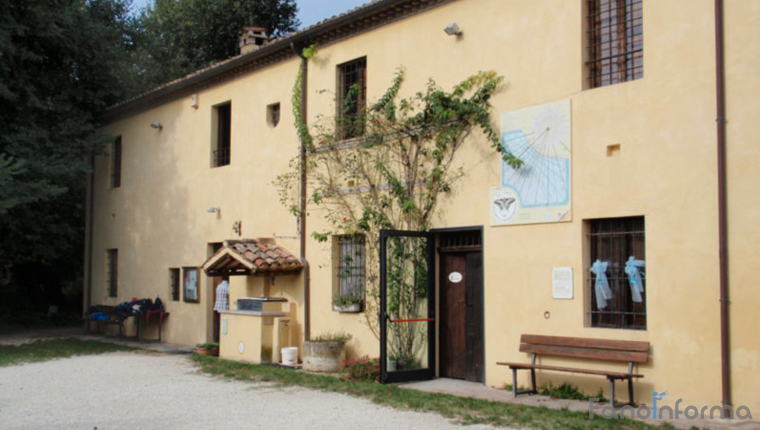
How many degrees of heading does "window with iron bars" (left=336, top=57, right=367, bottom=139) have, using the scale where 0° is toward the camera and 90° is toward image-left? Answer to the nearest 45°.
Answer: approximately 45°

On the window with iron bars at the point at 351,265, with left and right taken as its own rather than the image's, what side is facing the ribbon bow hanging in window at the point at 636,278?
left

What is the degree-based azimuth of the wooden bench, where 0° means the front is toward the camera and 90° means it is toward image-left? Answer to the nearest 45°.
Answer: approximately 45°

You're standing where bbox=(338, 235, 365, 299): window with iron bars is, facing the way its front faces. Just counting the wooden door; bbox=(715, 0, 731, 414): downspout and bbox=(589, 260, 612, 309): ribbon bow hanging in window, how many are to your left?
3

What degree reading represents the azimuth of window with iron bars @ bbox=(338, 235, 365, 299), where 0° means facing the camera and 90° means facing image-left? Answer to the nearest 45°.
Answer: approximately 45°

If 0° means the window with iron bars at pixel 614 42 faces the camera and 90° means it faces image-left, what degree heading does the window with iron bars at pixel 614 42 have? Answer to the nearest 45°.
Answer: approximately 45°

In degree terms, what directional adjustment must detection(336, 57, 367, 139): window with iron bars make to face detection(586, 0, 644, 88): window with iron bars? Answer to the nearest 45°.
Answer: approximately 90° to its left

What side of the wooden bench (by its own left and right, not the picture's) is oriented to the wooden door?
right
